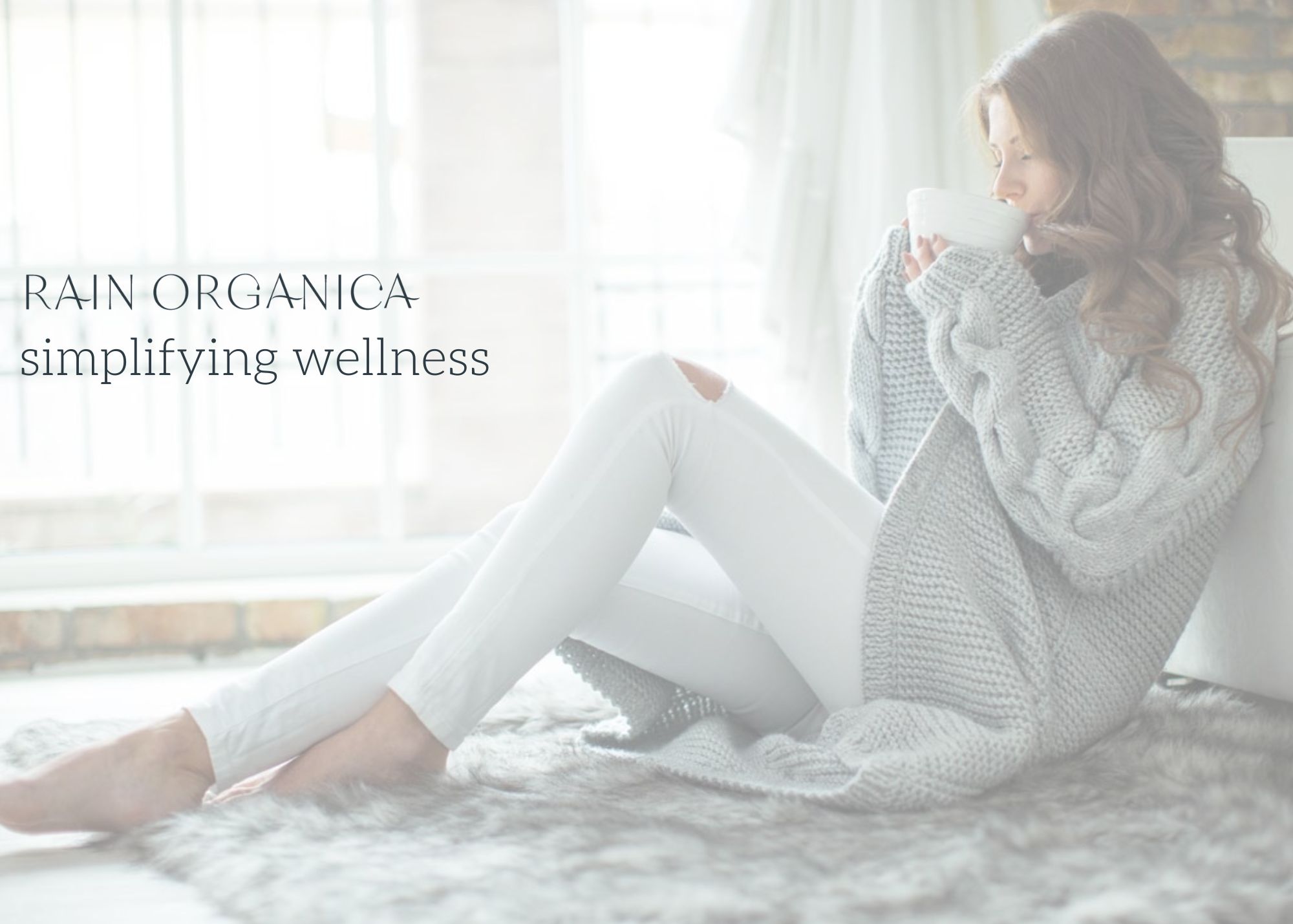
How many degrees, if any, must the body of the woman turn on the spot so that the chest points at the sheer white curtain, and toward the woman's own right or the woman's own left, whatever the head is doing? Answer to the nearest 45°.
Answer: approximately 90° to the woman's own right

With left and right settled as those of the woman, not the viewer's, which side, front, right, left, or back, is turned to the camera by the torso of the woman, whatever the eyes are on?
left

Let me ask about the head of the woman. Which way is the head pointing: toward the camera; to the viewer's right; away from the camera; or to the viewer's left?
to the viewer's left
